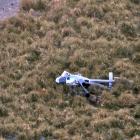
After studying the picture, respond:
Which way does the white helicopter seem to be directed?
to the viewer's left

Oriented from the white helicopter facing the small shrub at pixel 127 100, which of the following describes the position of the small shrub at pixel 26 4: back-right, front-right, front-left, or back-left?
back-left

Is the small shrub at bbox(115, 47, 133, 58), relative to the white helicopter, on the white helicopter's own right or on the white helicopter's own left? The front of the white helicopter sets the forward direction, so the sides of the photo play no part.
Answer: on the white helicopter's own right

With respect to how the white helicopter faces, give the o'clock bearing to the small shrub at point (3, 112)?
The small shrub is roughly at 11 o'clock from the white helicopter.

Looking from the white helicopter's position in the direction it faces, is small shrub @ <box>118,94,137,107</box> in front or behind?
behind

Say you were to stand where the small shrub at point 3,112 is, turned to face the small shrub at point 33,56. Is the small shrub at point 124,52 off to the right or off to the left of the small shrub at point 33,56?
right

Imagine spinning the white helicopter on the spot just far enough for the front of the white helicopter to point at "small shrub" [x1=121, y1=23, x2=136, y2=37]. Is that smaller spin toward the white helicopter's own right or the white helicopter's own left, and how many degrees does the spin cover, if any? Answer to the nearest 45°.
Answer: approximately 135° to the white helicopter's own right

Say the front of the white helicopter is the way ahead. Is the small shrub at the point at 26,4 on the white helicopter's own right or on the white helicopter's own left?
on the white helicopter's own right

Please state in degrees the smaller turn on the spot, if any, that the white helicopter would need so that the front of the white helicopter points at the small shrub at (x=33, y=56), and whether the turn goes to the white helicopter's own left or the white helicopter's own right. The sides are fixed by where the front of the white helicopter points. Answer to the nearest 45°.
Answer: approximately 45° to the white helicopter's own right

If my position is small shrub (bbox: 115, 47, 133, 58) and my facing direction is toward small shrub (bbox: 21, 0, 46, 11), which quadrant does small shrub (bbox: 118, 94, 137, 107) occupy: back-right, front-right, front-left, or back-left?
back-left
